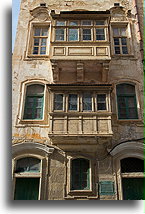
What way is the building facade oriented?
toward the camera

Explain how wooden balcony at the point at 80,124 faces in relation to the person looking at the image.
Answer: facing the viewer
